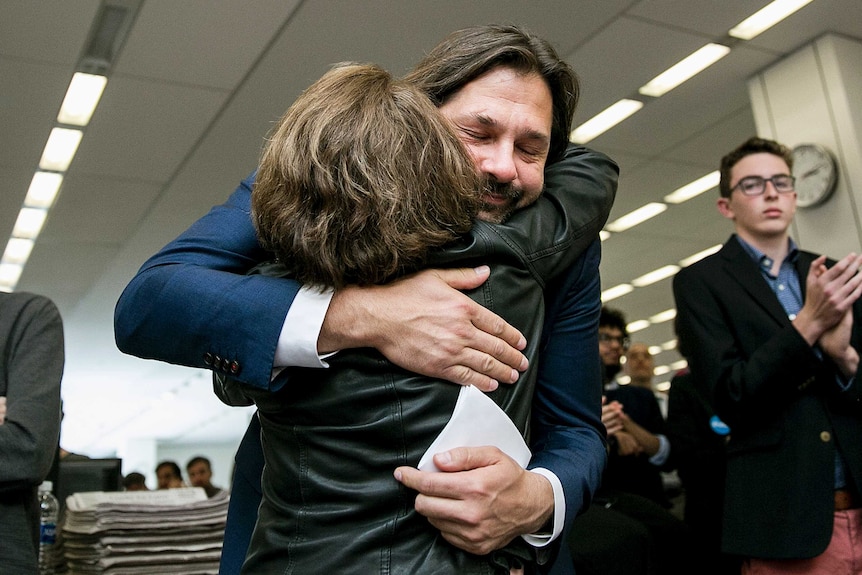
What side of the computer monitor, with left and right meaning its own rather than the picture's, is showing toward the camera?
back

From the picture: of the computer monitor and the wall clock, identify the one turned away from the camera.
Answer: the computer monitor

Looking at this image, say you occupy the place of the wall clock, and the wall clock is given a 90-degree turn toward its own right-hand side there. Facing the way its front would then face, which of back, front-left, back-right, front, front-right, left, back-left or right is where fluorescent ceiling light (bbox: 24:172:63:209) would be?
front

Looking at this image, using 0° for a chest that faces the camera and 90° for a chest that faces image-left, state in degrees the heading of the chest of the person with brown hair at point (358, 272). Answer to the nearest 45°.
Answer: approximately 180°

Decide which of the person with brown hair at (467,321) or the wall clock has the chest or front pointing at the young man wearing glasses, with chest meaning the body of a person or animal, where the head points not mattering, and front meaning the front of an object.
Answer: the wall clock

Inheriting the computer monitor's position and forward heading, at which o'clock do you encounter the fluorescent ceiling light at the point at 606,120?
The fluorescent ceiling light is roughly at 2 o'clock from the computer monitor.

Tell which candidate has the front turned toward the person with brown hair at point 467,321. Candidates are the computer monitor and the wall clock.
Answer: the wall clock

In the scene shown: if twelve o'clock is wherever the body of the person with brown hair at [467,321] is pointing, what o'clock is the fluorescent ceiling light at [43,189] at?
The fluorescent ceiling light is roughly at 5 o'clock from the person with brown hair.

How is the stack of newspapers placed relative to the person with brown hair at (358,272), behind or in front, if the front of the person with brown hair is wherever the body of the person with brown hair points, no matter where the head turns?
in front

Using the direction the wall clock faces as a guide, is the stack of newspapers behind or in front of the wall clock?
in front

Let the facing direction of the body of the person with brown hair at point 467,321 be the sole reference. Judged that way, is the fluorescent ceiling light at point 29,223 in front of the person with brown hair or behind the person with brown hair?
behind

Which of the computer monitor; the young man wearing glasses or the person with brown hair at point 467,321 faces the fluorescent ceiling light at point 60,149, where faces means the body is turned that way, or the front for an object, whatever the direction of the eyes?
the computer monitor

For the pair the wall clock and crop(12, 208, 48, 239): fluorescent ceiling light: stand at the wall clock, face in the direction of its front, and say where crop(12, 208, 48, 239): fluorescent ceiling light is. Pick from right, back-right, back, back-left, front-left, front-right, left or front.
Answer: right

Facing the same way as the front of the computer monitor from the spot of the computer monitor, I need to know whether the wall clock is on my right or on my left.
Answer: on my right

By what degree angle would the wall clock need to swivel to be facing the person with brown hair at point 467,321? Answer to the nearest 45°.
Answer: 0° — it already faces them
